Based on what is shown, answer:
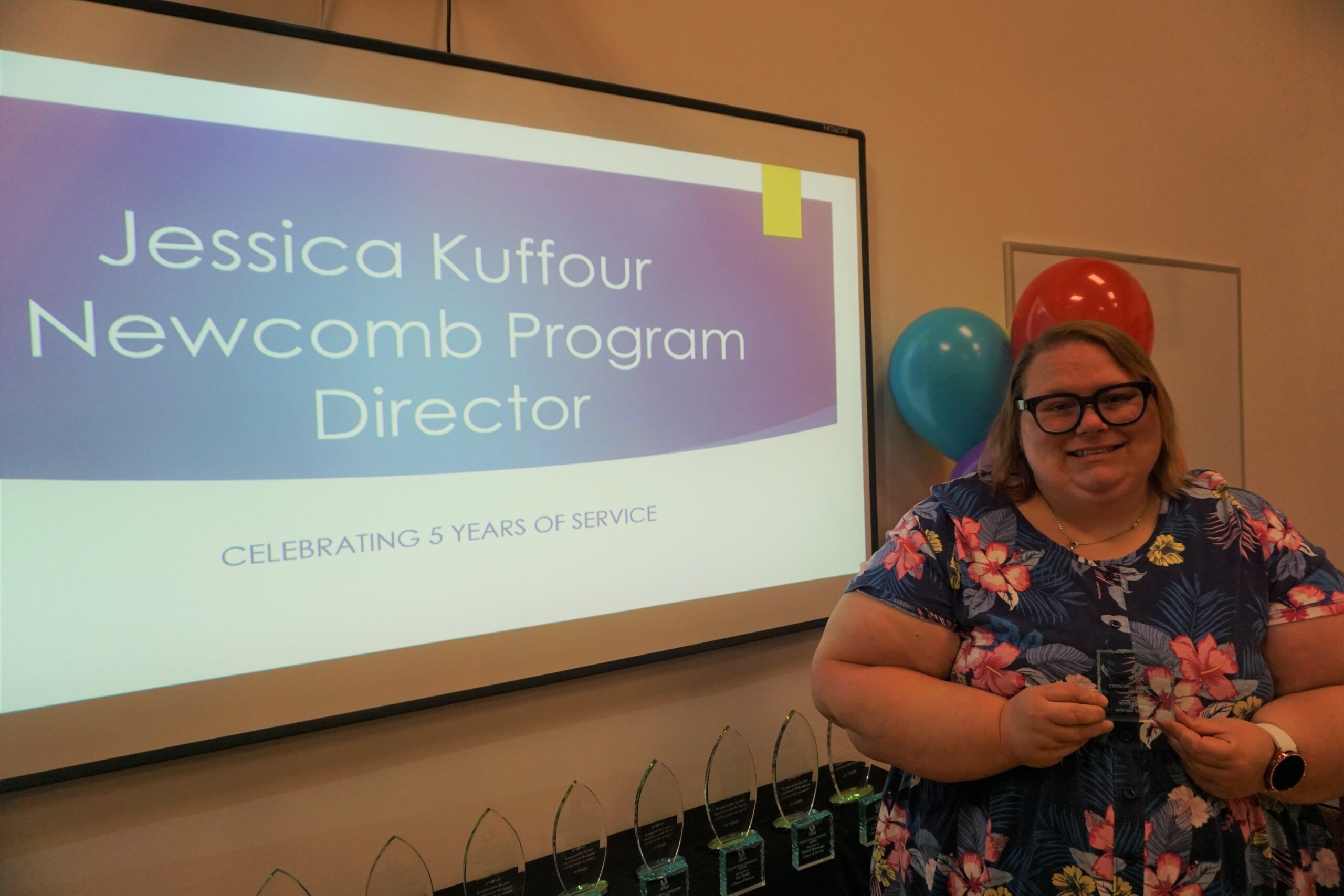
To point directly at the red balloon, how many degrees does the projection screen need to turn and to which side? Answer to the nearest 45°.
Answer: approximately 45° to its left

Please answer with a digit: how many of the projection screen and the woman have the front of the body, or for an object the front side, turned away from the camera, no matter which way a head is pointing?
0

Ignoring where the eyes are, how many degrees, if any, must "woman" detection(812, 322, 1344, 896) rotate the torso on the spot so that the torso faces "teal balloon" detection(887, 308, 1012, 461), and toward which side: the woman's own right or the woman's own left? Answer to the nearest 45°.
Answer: approximately 180°

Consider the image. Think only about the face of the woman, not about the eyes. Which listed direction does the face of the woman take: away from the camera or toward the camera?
toward the camera

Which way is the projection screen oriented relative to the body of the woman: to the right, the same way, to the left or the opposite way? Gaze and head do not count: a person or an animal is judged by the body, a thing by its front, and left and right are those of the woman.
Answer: to the left

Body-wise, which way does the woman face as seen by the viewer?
toward the camera

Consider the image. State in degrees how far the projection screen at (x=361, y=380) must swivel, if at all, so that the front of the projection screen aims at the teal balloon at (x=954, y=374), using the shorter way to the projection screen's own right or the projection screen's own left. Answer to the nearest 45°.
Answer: approximately 45° to the projection screen's own left

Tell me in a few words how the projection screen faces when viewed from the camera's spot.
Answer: facing the viewer and to the right of the viewer

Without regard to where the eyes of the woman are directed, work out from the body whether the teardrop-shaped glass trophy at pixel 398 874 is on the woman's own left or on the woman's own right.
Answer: on the woman's own right
